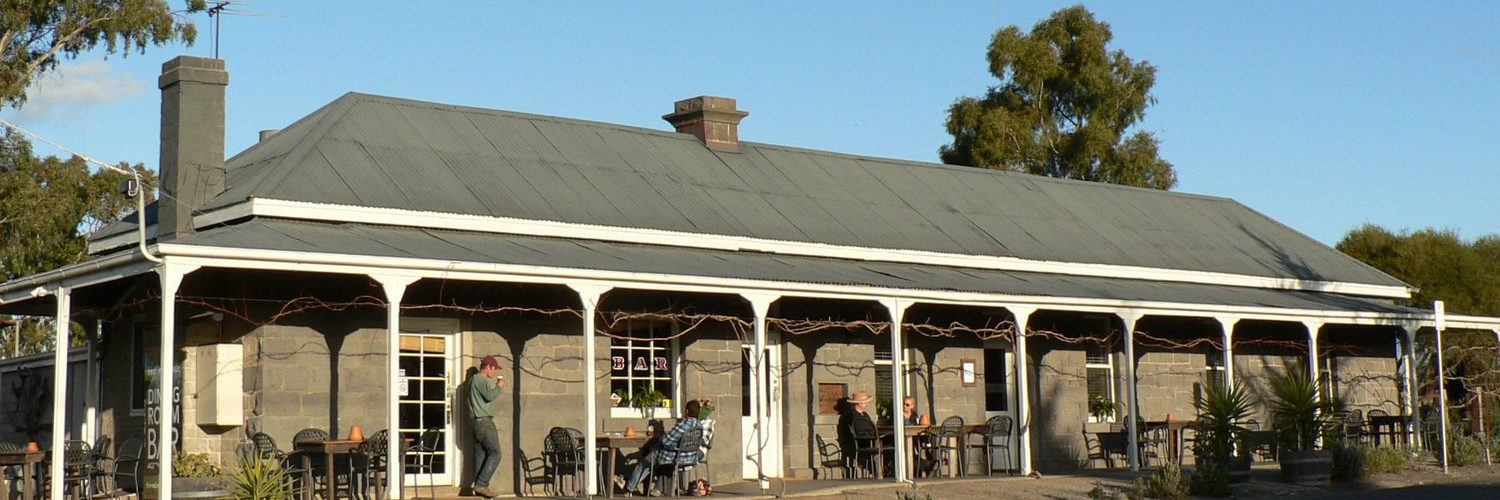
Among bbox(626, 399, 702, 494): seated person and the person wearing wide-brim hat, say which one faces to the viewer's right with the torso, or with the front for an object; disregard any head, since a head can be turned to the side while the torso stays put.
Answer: the person wearing wide-brim hat

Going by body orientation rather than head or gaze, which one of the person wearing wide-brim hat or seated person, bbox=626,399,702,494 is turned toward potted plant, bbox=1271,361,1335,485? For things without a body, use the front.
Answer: the person wearing wide-brim hat

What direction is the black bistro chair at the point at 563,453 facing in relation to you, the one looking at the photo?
facing away from the viewer and to the right of the viewer

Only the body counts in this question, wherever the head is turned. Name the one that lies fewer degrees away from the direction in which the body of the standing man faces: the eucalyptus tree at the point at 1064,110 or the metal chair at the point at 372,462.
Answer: the eucalyptus tree

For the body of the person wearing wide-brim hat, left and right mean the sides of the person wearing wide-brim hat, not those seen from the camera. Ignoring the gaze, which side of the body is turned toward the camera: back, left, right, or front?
right

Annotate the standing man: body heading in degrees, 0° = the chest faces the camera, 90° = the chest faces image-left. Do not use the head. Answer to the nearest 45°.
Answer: approximately 270°

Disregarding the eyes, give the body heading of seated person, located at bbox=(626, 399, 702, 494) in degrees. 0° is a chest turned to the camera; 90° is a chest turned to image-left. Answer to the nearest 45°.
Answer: approximately 90°

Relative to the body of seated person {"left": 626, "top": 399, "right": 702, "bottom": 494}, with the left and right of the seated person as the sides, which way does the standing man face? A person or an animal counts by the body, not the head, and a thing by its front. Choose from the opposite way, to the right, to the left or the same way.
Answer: the opposite way

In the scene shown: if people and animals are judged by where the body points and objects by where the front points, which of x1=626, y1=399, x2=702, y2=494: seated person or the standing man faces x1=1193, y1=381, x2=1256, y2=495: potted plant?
the standing man

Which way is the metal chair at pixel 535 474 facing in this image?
to the viewer's right

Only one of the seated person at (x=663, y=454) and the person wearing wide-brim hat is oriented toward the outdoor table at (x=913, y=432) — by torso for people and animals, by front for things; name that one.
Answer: the person wearing wide-brim hat

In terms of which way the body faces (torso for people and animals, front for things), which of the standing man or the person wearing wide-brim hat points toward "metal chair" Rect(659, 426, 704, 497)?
the standing man

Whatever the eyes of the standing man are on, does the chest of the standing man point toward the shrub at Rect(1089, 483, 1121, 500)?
yes

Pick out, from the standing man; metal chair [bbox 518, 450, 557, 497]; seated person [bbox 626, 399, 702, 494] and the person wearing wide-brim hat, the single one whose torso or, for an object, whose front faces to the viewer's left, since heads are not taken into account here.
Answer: the seated person
